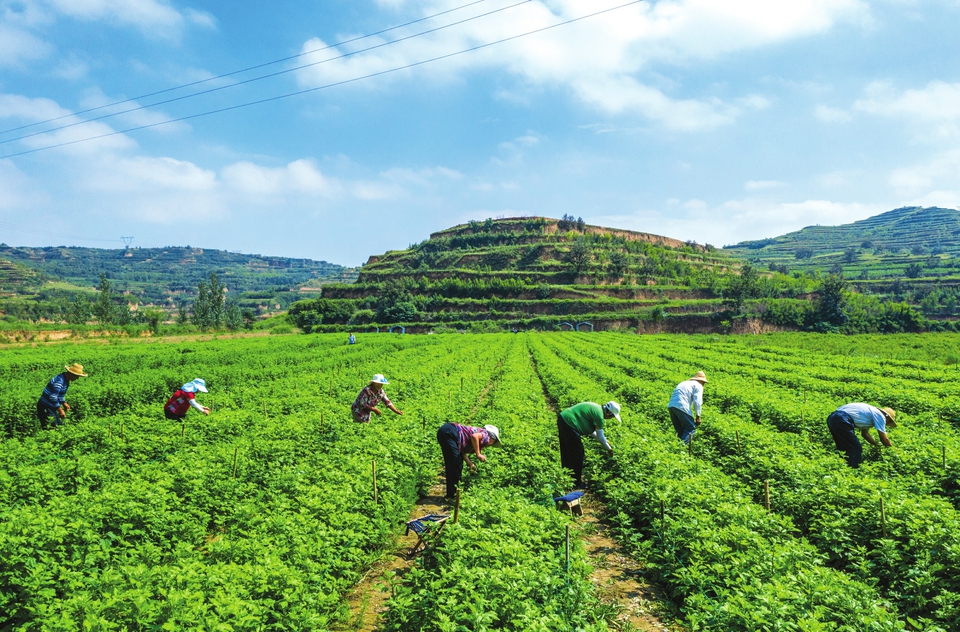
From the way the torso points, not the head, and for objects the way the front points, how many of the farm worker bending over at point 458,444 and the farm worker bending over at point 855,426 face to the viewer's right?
2

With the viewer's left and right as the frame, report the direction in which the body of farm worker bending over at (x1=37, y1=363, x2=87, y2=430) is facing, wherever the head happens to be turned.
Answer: facing to the right of the viewer

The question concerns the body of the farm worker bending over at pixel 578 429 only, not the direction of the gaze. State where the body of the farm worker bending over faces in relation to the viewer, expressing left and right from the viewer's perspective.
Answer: facing to the right of the viewer

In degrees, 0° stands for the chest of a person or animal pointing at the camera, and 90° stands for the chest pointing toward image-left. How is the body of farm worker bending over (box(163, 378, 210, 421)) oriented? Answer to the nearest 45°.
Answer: approximately 270°

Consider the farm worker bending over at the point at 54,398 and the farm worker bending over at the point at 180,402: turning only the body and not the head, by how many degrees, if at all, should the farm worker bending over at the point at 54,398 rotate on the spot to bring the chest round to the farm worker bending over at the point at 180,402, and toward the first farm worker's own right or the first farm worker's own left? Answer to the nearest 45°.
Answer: approximately 45° to the first farm worker's own right

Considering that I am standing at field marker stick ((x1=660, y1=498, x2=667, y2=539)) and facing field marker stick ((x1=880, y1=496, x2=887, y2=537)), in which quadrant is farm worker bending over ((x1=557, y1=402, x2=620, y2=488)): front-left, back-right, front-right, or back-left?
back-left

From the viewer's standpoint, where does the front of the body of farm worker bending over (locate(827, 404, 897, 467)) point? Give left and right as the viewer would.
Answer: facing to the right of the viewer

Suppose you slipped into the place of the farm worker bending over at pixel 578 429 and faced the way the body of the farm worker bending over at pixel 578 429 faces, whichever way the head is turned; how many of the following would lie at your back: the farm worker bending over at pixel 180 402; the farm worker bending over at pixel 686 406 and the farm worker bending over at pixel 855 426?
1

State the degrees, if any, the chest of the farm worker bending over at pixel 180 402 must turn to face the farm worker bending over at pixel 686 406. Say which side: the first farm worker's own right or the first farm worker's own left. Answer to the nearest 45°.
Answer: approximately 45° to the first farm worker's own right

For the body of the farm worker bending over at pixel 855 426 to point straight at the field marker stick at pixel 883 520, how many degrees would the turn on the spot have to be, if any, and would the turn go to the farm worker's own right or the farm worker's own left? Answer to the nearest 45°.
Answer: approximately 90° to the farm worker's own right

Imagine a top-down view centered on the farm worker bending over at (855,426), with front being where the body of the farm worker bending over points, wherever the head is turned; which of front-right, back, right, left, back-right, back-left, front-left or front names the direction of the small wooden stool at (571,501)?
back-right

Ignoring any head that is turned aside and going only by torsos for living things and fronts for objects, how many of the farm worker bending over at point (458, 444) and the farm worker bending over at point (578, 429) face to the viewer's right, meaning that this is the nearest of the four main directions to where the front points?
2

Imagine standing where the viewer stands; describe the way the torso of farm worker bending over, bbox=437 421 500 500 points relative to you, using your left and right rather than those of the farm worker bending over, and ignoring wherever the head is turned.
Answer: facing to the right of the viewer

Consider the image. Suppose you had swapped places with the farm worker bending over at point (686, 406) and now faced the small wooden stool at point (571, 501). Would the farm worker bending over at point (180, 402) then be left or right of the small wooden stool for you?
right

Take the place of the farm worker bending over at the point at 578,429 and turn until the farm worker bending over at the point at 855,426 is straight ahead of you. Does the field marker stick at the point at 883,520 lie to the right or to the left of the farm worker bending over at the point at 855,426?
right
